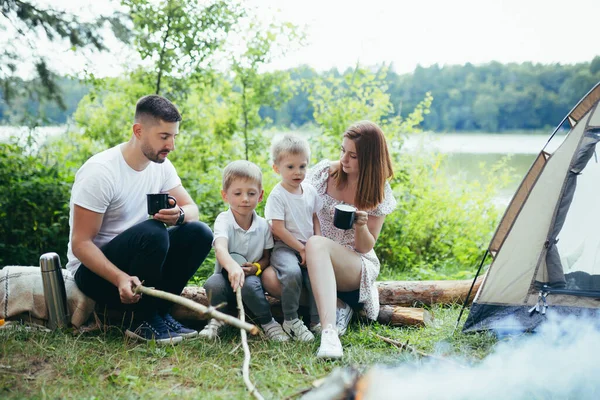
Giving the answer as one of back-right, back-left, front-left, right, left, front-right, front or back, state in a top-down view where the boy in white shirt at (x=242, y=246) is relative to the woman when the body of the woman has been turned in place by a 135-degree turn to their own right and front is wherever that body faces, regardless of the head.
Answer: left

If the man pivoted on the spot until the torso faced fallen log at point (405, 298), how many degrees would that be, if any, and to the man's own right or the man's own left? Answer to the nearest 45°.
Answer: approximately 45° to the man's own left

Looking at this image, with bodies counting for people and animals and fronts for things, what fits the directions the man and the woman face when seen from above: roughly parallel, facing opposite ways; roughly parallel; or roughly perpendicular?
roughly perpendicular

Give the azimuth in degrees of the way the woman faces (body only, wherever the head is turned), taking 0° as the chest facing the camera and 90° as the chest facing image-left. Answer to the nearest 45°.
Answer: approximately 45°

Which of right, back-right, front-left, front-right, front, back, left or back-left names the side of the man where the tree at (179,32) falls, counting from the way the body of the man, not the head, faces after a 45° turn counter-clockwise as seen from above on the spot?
left

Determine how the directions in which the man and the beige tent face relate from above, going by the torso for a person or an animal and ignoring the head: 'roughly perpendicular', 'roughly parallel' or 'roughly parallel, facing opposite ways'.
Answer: roughly perpendicular

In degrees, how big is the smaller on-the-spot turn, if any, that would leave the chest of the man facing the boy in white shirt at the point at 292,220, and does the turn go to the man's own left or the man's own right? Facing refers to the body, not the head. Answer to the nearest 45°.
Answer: approximately 45° to the man's own left

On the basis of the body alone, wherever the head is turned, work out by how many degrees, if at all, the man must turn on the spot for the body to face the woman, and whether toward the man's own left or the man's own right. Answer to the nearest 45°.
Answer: approximately 45° to the man's own left

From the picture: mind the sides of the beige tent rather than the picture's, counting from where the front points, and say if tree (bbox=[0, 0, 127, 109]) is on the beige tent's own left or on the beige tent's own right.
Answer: on the beige tent's own right

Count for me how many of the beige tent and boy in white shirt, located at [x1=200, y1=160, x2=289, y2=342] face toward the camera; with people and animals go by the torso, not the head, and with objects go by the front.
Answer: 2

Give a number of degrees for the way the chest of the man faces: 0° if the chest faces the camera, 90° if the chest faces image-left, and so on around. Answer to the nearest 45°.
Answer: approximately 315°

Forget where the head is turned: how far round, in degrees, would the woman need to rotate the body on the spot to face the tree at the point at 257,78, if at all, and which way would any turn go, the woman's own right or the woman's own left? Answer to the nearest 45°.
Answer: approximately 135° to the woman's own right
